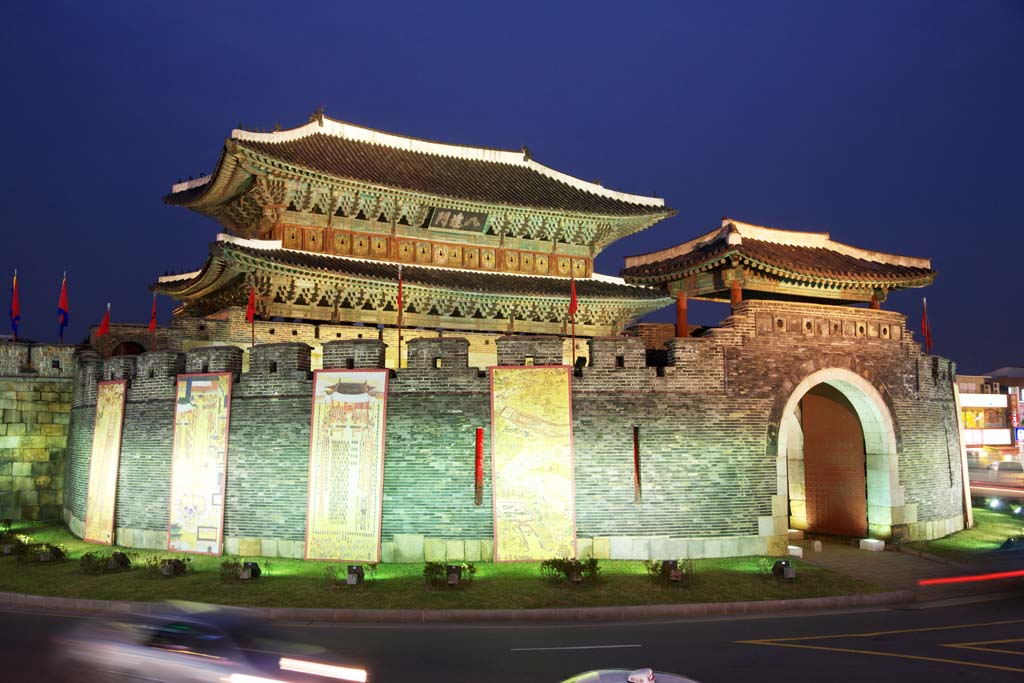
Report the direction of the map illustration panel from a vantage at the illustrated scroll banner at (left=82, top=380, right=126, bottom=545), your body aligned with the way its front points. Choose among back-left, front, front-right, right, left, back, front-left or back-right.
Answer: left

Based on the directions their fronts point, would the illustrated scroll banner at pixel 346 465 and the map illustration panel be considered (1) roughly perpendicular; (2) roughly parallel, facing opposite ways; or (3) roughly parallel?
roughly parallel

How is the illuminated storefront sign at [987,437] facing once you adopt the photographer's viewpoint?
facing the viewer

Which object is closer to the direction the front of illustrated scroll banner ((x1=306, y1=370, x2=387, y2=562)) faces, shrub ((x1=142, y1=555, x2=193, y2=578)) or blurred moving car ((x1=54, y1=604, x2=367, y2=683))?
the blurred moving car

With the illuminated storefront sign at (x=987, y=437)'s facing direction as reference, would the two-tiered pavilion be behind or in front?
in front

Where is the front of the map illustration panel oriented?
toward the camera

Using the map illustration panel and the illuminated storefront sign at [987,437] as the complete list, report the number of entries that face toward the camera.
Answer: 2

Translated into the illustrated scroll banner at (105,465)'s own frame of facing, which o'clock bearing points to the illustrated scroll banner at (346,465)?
the illustrated scroll banner at (346,465) is roughly at 9 o'clock from the illustrated scroll banner at (105,465).

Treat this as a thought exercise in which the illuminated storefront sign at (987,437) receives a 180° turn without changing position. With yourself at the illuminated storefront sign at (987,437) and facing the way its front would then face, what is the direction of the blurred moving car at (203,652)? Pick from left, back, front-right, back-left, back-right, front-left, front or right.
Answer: back

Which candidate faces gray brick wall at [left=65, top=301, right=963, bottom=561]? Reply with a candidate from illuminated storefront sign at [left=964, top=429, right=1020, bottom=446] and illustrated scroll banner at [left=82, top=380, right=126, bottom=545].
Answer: the illuminated storefront sign

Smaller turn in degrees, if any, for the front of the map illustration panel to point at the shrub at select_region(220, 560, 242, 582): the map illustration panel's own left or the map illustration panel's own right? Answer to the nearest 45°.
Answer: approximately 90° to the map illustration panel's own right

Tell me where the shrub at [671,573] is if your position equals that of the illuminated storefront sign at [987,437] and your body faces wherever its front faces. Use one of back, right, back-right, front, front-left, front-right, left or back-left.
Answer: front

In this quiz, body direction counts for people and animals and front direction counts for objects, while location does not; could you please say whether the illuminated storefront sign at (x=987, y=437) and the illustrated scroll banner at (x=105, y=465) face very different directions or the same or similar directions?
same or similar directions

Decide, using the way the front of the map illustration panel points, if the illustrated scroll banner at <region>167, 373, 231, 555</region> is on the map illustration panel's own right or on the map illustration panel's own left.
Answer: on the map illustration panel's own right

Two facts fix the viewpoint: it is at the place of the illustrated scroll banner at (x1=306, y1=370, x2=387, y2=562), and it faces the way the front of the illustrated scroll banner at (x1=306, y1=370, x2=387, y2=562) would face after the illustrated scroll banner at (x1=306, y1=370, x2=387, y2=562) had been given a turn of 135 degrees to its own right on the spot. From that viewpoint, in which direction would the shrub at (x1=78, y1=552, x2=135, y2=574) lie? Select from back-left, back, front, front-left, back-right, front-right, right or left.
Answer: front-left
